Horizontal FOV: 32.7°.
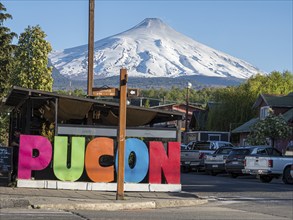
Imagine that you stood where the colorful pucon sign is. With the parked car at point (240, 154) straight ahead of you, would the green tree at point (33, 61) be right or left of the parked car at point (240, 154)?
left

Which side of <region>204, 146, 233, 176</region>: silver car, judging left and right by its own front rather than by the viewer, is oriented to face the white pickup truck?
right

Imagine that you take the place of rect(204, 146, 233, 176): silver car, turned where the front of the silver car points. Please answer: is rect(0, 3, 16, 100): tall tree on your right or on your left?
on your left

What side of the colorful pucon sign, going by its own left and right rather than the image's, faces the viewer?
front

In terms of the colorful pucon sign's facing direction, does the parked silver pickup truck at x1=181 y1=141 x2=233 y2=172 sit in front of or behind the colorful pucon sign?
behind

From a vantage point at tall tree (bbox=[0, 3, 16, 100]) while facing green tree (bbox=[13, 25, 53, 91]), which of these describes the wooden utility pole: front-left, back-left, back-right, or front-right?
front-right

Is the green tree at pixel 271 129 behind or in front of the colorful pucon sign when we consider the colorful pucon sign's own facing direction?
behind
